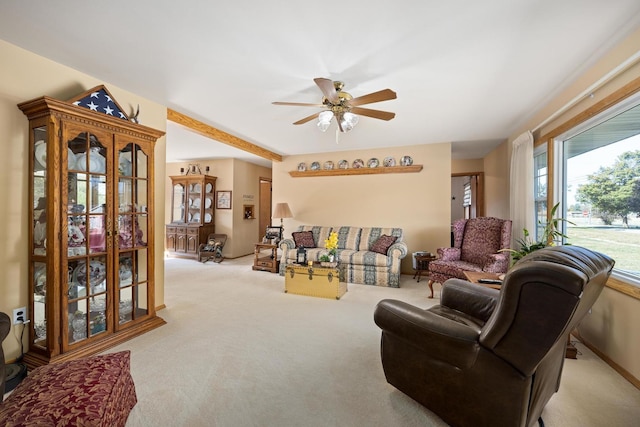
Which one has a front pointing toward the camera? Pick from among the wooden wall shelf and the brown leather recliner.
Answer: the wooden wall shelf

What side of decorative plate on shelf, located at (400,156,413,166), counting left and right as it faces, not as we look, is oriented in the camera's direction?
front

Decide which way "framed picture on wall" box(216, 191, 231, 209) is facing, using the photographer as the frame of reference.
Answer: facing the viewer

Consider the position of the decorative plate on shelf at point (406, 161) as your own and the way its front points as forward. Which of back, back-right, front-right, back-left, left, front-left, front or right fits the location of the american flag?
front-right

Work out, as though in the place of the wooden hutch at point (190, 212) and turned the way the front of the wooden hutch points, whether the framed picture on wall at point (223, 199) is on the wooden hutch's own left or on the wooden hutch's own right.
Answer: on the wooden hutch's own left

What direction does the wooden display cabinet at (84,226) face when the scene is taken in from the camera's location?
facing the viewer and to the right of the viewer

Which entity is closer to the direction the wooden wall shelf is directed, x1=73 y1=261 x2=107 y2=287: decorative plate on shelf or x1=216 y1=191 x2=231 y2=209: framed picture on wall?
the decorative plate on shelf

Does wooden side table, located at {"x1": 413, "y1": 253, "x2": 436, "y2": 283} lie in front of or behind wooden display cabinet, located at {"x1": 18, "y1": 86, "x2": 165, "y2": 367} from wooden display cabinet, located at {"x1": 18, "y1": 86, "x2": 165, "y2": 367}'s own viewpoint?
in front

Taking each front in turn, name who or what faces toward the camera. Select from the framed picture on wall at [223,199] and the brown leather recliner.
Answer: the framed picture on wall

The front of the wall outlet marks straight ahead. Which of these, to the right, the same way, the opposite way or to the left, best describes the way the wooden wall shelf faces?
to the right

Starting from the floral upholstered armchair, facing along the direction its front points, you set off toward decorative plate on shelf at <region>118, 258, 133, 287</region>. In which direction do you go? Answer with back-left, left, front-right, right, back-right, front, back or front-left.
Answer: front

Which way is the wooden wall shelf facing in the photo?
toward the camera

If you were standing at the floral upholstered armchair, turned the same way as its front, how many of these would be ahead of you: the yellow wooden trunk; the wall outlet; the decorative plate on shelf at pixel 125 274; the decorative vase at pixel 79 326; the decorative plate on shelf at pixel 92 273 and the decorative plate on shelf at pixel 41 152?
6

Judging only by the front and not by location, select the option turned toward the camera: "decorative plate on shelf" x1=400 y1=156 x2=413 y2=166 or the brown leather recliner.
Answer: the decorative plate on shelf

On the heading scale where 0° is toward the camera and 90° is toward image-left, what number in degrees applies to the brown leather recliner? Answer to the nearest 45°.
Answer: approximately 135°

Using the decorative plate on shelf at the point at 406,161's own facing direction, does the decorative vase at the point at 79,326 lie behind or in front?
in front

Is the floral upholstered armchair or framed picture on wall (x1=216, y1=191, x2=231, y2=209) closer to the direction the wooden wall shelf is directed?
the floral upholstered armchair
